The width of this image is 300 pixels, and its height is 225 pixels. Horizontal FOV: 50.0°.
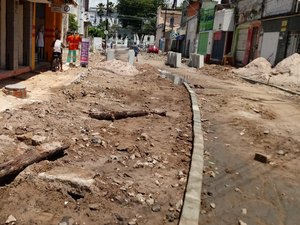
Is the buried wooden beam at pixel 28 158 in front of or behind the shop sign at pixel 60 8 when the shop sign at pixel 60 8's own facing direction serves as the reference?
in front

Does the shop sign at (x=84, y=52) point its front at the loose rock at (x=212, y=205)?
yes

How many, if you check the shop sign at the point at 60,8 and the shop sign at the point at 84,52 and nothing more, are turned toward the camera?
2

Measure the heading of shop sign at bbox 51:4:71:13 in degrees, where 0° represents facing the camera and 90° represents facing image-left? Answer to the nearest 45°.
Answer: approximately 0°

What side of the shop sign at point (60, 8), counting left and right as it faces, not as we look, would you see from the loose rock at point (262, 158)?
front

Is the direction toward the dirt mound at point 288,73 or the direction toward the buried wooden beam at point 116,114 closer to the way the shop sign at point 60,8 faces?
the buried wooden beam

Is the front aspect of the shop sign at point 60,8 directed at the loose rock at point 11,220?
yes

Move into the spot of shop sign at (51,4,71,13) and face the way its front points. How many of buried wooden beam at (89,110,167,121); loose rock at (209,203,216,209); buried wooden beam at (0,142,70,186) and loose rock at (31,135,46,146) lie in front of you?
4

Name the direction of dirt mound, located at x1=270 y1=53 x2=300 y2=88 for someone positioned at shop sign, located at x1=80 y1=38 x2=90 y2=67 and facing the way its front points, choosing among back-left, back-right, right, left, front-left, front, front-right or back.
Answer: left

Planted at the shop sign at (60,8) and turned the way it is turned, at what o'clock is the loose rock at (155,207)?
The loose rock is roughly at 12 o'clock from the shop sign.

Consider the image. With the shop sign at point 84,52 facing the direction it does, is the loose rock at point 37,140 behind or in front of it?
in front

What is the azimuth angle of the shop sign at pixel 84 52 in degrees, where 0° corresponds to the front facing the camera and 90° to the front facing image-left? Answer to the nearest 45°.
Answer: approximately 0°

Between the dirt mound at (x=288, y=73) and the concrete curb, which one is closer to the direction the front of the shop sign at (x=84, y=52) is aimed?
the concrete curb

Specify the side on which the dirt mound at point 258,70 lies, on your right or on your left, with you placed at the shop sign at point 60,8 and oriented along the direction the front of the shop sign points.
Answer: on your left

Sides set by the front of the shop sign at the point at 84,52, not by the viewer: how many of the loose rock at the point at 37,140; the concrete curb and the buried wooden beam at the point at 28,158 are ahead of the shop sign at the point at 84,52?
3
